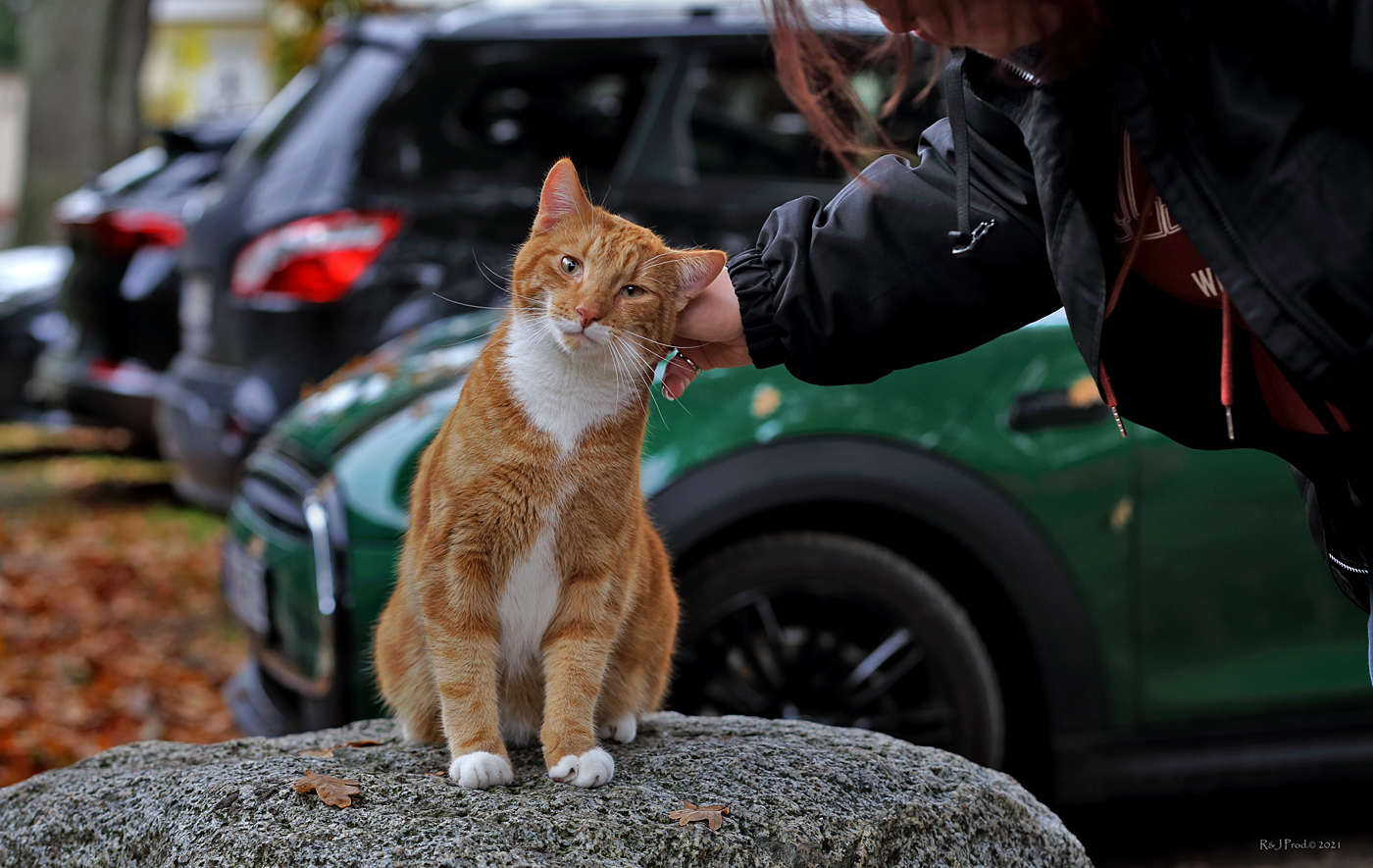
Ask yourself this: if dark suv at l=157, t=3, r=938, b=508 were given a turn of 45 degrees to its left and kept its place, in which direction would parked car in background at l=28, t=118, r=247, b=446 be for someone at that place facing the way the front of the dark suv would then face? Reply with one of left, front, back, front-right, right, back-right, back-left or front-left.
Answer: front-left

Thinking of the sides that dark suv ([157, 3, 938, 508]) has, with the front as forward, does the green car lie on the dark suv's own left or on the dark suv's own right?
on the dark suv's own right

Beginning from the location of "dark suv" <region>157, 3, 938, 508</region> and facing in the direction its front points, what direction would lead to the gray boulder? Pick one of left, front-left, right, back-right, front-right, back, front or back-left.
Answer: back-right

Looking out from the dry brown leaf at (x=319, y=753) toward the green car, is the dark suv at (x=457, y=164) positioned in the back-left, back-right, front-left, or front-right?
front-left

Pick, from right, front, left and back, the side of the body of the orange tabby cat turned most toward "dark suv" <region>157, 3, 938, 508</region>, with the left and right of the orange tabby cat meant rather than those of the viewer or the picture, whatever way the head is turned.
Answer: back

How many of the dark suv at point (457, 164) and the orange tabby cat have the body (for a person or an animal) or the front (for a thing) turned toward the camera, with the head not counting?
1

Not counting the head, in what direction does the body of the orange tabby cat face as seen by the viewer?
toward the camera

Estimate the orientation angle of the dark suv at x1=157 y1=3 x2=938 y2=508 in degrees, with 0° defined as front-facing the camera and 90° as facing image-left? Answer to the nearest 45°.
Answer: approximately 225°

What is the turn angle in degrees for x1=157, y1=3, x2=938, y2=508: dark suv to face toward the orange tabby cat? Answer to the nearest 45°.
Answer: approximately 135° to its right
